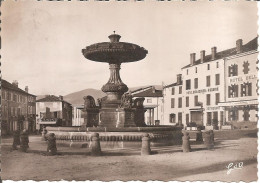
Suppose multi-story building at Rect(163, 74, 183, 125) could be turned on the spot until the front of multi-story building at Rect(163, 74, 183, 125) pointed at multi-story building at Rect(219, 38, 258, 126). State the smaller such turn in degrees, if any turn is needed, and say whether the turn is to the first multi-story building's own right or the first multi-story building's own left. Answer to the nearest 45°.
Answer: approximately 45° to the first multi-story building's own left

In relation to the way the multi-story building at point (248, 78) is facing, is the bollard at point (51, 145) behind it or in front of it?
in front

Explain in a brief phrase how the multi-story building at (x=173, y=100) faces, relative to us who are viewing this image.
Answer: facing the viewer and to the left of the viewer

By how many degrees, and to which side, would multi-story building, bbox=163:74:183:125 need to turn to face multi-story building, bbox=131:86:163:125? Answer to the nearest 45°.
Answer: approximately 135° to its right

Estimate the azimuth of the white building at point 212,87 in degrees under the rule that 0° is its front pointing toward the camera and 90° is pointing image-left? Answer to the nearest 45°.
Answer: approximately 45°

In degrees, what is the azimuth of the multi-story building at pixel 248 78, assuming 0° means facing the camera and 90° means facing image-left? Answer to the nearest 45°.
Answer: approximately 45°

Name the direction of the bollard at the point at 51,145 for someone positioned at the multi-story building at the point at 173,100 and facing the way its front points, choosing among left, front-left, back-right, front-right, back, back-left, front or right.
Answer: front-left

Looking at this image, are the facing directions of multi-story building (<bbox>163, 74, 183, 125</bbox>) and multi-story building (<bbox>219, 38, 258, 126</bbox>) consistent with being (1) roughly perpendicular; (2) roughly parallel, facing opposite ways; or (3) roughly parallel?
roughly parallel

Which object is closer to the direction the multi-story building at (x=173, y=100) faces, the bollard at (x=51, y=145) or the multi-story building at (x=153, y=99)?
the bollard

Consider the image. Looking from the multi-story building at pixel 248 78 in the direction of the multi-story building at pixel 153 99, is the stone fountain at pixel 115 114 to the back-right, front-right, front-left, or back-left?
front-left

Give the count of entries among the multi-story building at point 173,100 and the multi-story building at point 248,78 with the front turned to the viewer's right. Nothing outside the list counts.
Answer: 0
